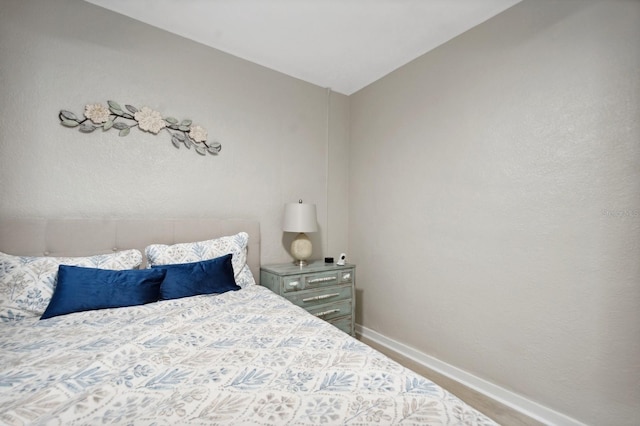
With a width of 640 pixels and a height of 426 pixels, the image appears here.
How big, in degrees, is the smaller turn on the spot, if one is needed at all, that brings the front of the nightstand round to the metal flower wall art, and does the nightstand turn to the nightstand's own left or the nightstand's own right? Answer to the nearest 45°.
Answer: approximately 135° to the nightstand's own right

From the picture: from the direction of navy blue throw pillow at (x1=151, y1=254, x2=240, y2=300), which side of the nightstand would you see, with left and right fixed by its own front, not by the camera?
right

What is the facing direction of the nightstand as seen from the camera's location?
facing the viewer and to the right of the viewer

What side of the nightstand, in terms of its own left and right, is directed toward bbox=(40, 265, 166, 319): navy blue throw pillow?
right
